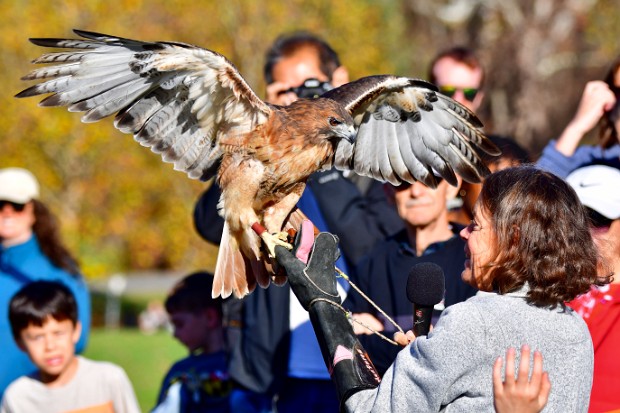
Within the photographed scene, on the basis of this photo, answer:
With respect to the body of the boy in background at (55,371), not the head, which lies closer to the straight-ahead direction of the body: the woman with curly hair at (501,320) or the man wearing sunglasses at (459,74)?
the woman with curly hair

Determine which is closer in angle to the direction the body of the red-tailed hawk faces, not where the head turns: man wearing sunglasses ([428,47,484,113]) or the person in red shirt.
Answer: the person in red shirt

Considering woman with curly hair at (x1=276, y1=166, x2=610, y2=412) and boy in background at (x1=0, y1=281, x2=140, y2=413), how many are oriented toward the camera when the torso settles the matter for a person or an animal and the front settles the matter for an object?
1

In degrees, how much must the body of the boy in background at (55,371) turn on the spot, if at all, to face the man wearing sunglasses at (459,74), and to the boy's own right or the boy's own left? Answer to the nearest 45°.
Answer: approximately 90° to the boy's own left

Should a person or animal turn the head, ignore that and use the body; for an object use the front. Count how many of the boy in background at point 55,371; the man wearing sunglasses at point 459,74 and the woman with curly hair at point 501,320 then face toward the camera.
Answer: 2

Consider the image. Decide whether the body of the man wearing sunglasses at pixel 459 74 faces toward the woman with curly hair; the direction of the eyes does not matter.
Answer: yes

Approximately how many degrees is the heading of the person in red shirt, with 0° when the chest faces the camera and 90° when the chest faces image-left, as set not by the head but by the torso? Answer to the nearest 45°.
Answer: approximately 45°

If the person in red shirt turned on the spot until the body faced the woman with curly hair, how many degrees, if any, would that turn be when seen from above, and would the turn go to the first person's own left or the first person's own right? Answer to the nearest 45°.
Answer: approximately 45° to the first person's own left
